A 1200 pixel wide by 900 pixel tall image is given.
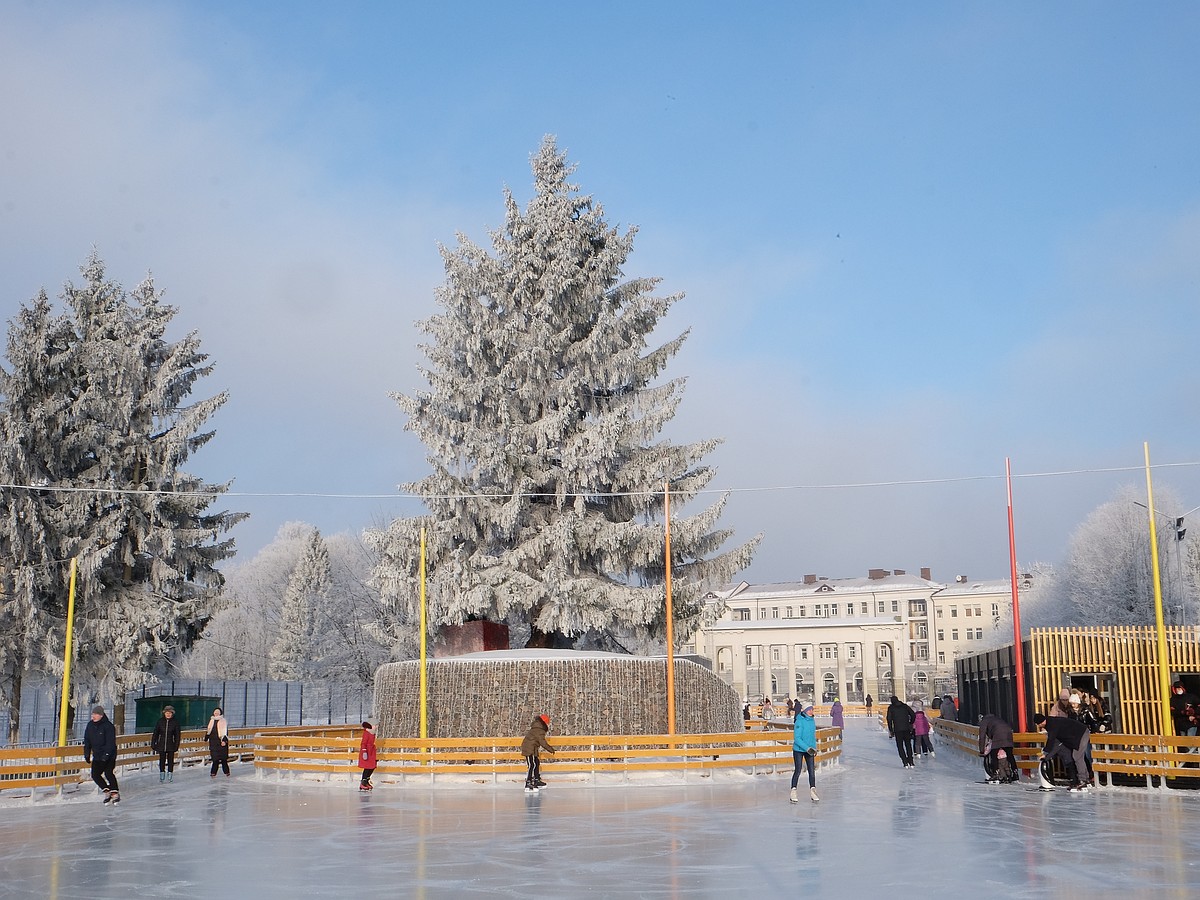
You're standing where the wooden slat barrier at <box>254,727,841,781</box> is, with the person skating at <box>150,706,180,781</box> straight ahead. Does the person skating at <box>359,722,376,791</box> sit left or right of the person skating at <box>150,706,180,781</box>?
left

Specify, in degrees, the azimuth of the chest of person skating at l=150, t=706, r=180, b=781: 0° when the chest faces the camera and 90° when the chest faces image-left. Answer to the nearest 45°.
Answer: approximately 0°

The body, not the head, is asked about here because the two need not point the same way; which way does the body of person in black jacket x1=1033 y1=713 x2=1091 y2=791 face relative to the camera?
to the viewer's left

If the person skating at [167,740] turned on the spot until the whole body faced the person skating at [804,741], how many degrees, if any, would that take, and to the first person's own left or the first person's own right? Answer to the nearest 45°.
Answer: approximately 45° to the first person's own left

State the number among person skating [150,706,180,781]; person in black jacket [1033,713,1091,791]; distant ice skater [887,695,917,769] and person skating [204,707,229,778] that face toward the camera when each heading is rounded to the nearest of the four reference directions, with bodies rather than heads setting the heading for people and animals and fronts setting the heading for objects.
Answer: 2

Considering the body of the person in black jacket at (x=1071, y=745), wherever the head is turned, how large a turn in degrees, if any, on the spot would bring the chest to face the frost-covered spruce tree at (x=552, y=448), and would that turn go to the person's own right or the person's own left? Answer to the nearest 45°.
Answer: approximately 45° to the person's own right

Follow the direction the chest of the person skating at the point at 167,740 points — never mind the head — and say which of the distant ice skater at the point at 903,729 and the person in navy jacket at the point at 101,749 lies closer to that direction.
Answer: the person in navy jacket

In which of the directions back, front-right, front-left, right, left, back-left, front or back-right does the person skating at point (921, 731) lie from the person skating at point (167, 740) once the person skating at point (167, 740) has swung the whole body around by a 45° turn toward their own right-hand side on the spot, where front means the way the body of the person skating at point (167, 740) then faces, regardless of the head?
back-left

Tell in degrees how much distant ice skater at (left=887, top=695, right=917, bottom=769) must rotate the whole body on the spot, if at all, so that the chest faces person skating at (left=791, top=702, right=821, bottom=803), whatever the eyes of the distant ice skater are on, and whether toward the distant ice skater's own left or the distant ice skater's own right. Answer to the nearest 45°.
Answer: approximately 180°

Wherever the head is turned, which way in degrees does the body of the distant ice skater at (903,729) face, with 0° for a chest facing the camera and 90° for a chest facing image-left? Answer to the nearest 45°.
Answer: approximately 180°

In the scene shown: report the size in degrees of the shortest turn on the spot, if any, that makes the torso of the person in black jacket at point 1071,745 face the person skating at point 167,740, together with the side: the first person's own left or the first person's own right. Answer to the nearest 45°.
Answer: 0° — they already face them

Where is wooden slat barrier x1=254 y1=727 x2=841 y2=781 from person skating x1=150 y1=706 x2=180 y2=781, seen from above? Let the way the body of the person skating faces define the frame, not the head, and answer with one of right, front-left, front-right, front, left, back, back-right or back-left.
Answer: front-left
